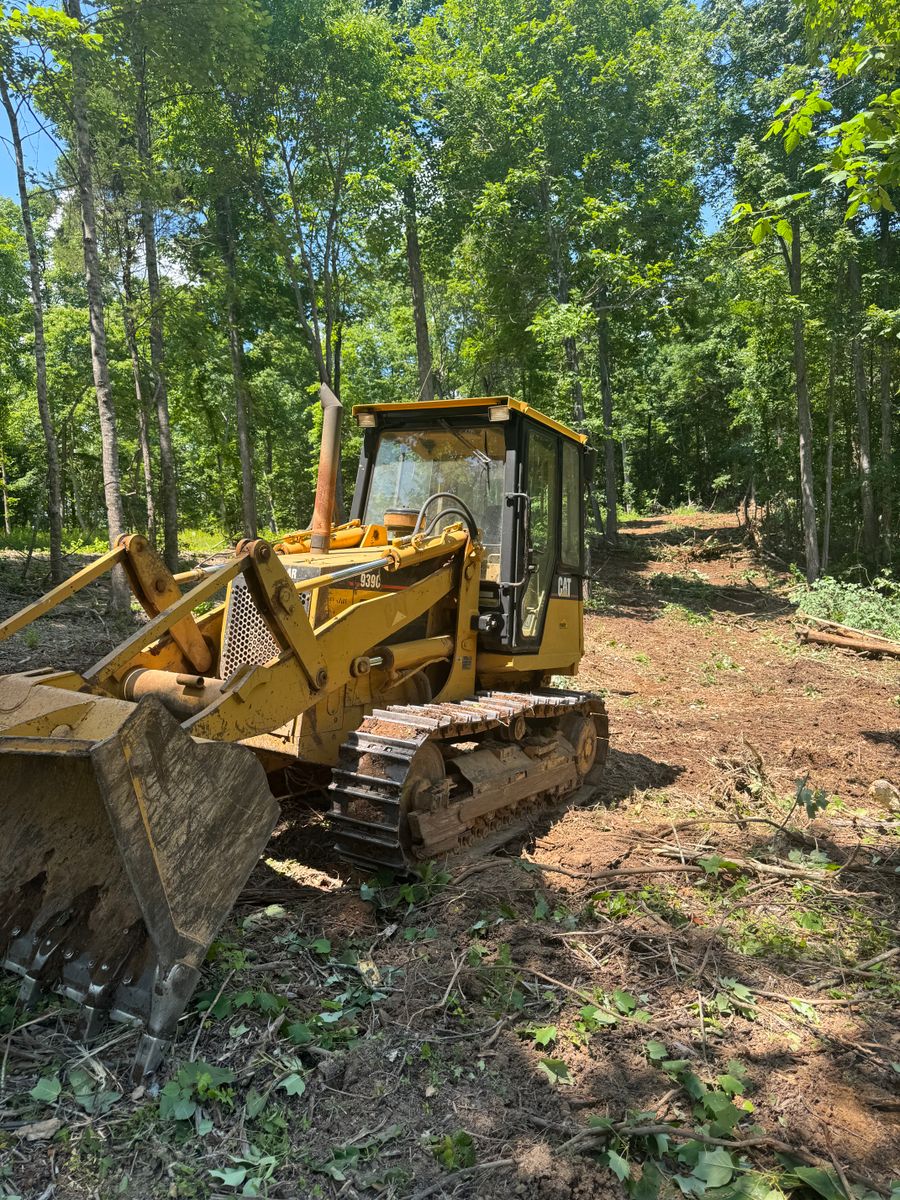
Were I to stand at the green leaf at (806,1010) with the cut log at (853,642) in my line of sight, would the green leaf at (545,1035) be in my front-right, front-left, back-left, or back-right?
back-left

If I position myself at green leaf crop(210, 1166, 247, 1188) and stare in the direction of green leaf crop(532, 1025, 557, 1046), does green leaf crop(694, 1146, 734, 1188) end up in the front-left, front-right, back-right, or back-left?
front-right

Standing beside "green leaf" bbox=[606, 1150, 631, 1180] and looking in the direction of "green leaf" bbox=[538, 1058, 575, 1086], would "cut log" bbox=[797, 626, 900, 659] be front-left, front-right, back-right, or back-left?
front-right

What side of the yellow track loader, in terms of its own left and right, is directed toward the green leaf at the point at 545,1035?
left

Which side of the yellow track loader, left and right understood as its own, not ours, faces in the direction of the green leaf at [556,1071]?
left

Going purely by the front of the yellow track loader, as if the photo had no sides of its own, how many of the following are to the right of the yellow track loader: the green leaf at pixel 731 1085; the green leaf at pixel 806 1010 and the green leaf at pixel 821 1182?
0

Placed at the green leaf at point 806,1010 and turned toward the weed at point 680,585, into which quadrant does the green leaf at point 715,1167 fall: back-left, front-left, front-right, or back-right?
back-left

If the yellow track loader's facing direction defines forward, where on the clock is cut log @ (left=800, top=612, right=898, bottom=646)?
The cut log is roughly at 6 o'clock from the yellow track loader.

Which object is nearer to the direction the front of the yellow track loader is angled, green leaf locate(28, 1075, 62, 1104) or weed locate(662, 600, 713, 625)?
the green leaf

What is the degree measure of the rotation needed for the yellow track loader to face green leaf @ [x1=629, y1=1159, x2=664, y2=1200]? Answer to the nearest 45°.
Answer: approximately 45° to its left

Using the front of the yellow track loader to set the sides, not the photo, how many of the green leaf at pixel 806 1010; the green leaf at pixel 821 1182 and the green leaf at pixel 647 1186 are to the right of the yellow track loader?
0

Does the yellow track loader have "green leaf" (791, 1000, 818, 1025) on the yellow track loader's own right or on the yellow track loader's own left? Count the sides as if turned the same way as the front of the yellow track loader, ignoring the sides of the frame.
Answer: on the yellow track loader's own left

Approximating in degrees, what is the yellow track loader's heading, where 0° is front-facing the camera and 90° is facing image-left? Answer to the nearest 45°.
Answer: approximately 45°

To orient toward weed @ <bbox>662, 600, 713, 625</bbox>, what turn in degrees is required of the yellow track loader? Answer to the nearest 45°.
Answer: approximately 180°

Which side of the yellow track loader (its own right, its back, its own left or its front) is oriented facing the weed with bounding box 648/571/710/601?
back

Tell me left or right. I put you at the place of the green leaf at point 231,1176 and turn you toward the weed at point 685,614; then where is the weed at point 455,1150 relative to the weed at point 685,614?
right

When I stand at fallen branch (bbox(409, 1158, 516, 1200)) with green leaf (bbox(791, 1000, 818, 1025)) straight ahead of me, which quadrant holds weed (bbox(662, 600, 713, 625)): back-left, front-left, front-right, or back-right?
front-left

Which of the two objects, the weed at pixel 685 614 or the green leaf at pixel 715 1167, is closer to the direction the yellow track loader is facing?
the green leaf

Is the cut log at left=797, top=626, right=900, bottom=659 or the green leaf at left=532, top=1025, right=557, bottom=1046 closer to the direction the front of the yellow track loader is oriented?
the green leaf

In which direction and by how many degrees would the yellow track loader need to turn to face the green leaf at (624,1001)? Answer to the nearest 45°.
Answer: approximately 90° to its left
